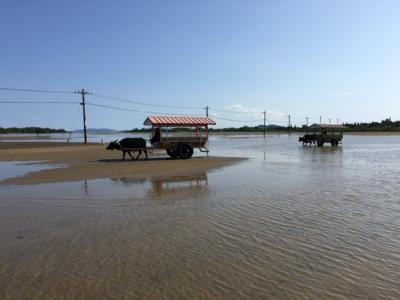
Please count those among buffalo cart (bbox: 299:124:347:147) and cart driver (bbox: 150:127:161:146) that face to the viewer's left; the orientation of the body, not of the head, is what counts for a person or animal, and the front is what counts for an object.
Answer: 2

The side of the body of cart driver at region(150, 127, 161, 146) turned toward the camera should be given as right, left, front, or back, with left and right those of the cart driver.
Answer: left

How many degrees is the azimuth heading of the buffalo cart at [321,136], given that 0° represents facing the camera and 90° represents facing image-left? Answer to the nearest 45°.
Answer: approximately 90°

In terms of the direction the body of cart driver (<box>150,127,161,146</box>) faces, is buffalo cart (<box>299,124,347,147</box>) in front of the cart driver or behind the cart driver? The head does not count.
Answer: behind

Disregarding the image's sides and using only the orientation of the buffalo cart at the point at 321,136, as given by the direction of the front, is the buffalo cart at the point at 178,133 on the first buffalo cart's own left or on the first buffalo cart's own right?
on the first buffalo cart's own left
